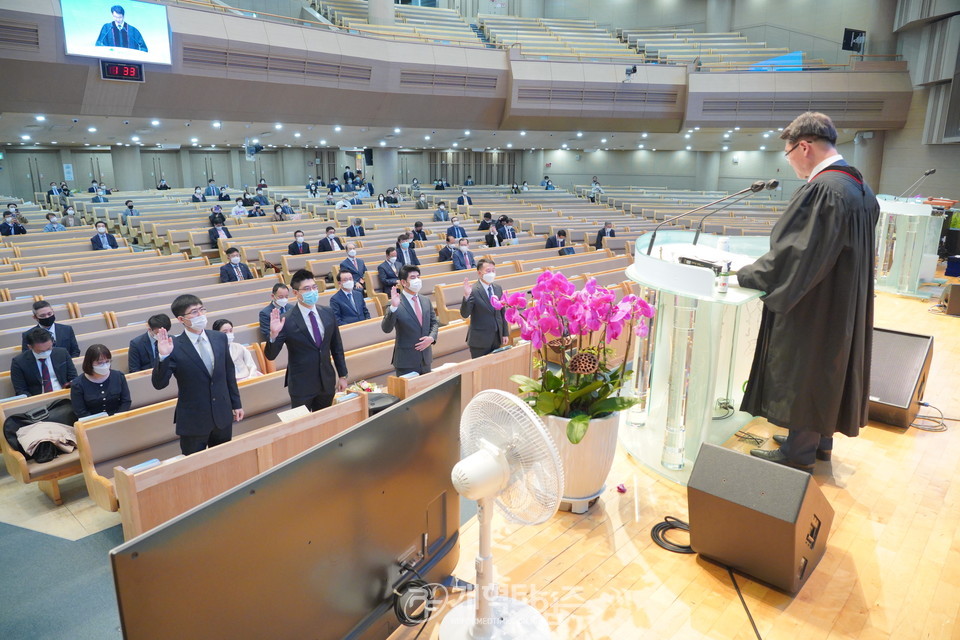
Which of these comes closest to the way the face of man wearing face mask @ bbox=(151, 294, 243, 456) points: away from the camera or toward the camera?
toward the camera

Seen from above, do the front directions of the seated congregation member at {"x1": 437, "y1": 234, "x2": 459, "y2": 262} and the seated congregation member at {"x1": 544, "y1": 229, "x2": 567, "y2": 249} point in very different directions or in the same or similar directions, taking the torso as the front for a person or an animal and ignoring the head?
same or similar directions

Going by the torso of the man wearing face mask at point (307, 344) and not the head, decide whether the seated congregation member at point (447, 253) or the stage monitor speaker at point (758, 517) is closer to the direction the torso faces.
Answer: the stage monitor speaker

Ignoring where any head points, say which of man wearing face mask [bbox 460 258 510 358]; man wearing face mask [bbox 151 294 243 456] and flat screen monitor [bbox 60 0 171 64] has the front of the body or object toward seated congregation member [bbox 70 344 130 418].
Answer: the flat screen monitor

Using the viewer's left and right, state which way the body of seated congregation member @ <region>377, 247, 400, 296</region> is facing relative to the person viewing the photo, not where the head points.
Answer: facing the viewer and to the right of the viewer

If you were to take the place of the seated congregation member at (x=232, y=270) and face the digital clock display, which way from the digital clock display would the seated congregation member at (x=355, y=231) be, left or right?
right

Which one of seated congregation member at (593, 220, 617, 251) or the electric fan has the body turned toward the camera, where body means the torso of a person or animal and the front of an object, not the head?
the seated congregation member

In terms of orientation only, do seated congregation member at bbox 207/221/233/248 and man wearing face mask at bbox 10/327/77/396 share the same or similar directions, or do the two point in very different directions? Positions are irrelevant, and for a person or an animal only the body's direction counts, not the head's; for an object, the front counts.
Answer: same or similar directions

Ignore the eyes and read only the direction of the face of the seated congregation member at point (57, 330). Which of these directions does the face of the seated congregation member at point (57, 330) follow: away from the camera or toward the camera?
toward the camera

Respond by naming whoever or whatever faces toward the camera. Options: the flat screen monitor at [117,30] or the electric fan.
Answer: the flat screen monitor

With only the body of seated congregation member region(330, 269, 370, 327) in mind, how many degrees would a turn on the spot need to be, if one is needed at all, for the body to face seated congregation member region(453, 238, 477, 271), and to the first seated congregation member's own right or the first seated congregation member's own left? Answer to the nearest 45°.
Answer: approximately 90° to the first seated congregation member's own left

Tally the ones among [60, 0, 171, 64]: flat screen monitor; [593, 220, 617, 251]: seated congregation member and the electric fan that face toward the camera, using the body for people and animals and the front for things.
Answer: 2

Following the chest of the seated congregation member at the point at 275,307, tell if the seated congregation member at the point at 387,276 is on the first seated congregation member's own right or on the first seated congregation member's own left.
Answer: on the first seated congregation member's own left

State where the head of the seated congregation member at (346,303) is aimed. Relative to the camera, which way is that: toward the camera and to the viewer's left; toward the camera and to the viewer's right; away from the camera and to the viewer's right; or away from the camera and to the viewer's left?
toward the camera and to the viewer's right

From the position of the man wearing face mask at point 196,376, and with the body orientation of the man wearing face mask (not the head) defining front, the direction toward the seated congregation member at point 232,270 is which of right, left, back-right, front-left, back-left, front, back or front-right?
back-left

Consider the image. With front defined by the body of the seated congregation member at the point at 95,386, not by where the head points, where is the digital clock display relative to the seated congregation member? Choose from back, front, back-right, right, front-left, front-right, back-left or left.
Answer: back-left
